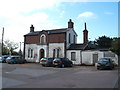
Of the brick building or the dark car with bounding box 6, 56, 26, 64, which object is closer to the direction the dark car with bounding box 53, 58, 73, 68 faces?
the brick building

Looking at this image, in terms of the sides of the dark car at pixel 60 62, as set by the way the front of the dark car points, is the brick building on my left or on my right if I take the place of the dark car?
on my left

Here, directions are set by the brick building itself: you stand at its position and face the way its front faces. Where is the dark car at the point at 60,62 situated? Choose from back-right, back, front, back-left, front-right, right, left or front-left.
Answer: front-left

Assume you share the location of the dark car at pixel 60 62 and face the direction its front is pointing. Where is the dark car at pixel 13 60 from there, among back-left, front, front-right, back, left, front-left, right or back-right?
left

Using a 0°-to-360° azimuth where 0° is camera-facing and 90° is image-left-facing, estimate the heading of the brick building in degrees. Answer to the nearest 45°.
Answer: approximately 45°

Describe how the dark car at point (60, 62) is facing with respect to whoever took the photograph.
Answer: facing away from the viewer and to the right of the viewer

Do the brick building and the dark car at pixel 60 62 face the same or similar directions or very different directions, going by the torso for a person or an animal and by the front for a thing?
very different directions
